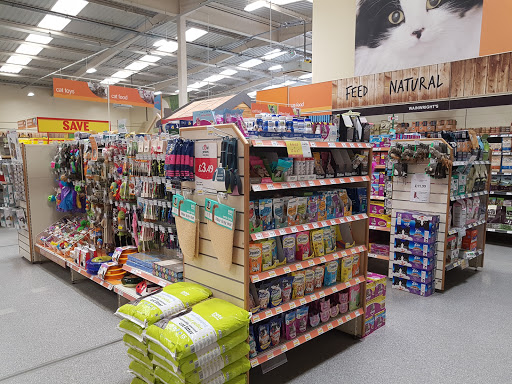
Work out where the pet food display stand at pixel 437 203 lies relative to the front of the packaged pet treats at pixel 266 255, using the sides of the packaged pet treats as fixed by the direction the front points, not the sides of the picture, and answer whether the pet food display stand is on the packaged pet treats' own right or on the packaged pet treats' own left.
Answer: on the packaged pet treats' own left

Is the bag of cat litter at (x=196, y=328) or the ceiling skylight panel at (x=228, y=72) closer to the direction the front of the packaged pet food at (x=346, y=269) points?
the bag of cat litter

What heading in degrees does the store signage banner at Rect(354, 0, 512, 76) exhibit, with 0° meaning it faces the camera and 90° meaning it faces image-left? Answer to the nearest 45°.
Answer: approximately 45°

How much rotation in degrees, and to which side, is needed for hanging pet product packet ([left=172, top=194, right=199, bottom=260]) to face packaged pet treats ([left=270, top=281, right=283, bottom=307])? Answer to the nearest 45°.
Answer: approximately 135° to its left

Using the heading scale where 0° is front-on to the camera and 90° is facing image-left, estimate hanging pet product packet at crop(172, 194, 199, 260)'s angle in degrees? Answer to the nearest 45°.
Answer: approximately 45°

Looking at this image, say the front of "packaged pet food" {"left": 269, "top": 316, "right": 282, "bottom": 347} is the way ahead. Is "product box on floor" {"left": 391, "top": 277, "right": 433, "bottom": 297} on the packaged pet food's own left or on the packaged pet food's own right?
on the packaged pet food's own left

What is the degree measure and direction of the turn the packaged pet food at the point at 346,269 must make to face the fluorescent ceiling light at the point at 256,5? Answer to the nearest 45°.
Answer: approximately 135° to its left

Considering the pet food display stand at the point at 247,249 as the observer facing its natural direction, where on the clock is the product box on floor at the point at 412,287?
The product box on floor is roughly at 9 o'clock from the pet food display stand.

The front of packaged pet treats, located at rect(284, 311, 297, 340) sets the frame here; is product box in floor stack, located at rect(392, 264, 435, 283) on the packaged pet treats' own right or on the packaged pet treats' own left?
on the packaged pet treats' own left
